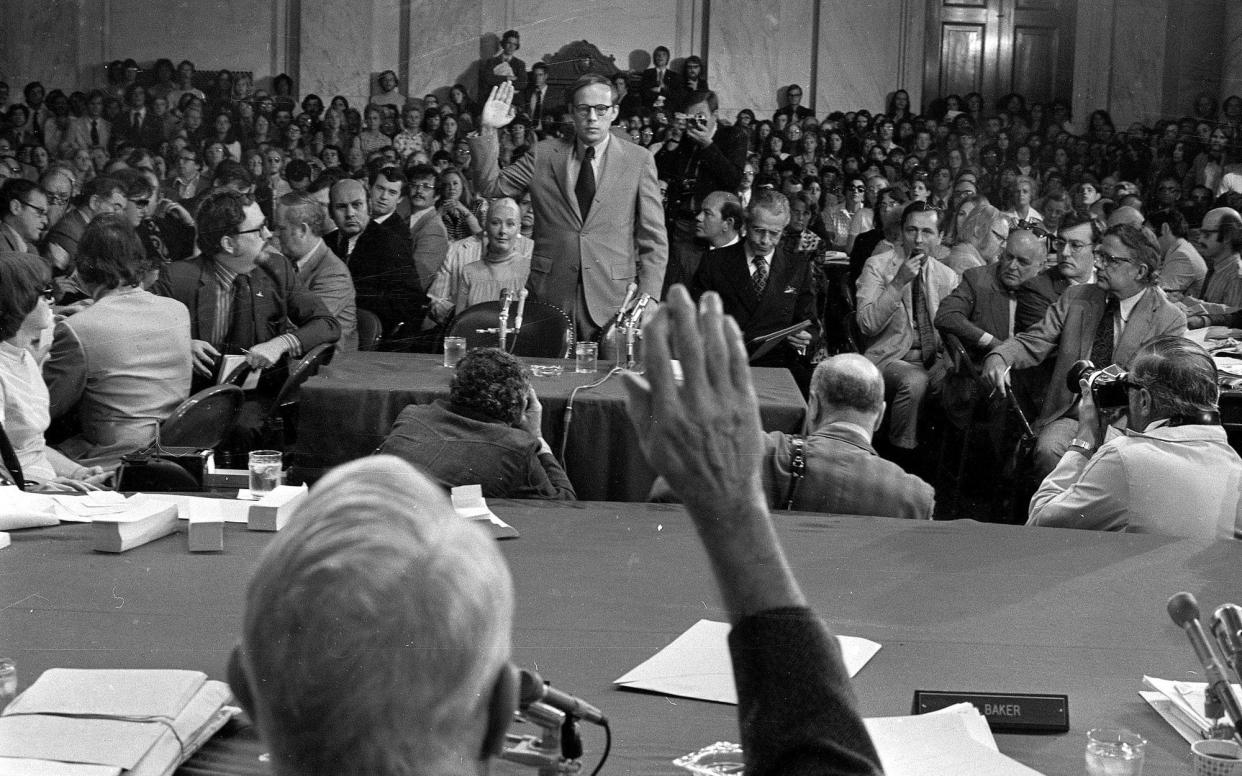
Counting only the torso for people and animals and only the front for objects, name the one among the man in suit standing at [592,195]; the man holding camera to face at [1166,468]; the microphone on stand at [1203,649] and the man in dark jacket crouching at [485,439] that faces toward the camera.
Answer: the man in suit standing

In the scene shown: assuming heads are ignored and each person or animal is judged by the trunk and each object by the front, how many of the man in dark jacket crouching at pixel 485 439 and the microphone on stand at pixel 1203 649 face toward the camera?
0

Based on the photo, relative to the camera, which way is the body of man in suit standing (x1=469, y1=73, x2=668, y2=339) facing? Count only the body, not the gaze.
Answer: toward the camera

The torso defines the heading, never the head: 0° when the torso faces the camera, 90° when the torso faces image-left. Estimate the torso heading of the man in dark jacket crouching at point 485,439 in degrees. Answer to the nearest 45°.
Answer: approximately 225°

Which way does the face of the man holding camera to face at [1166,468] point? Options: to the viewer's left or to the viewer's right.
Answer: to the viewer's left

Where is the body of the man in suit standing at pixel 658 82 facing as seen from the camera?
toward the camera

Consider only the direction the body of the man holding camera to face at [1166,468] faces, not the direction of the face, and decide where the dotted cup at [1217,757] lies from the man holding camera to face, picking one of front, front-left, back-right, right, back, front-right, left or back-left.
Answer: back-left

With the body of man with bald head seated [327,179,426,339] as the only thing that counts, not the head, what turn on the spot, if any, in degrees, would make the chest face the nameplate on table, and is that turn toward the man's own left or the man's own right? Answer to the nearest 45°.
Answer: approximately 45° to the man's own left

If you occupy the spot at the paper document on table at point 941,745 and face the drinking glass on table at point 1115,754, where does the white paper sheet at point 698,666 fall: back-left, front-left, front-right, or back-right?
back-left
